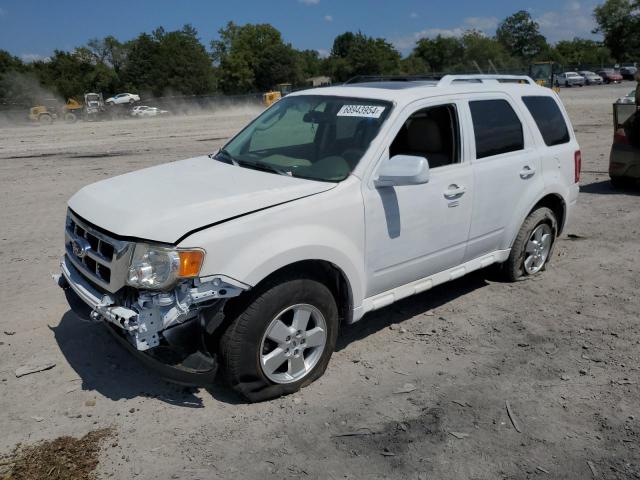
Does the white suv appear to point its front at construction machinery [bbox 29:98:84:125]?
no

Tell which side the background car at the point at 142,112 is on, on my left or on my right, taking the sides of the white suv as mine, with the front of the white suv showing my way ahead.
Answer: on my right

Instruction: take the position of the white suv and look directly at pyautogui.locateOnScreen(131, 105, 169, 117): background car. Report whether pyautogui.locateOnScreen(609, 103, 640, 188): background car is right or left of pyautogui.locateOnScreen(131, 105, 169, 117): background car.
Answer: right

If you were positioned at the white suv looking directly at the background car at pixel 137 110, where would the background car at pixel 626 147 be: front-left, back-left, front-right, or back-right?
front-right

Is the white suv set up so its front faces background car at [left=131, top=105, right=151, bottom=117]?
no

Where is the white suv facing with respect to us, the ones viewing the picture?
facing the viewer and to the left of the viewer

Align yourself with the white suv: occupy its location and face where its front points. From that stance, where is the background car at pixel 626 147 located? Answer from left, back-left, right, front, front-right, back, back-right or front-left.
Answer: back
